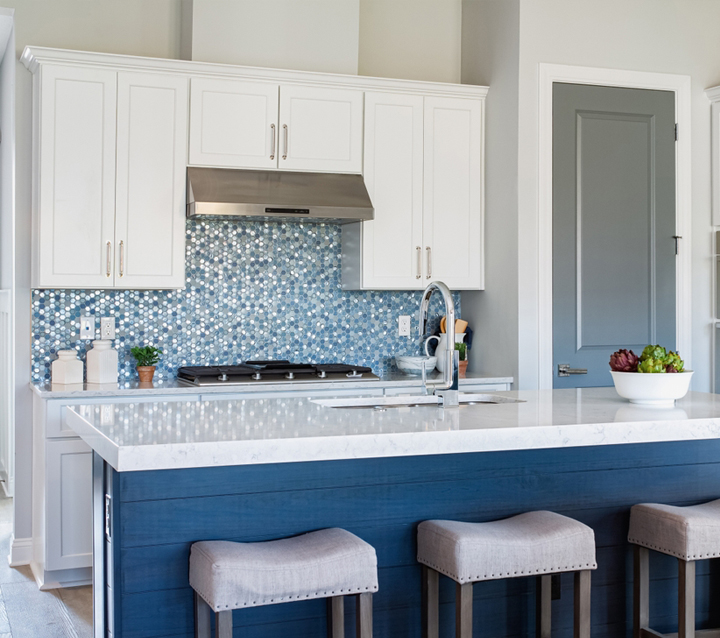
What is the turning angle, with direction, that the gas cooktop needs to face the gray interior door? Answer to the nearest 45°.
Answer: approximately 90° to its left

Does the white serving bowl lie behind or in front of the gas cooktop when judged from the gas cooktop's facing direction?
in front

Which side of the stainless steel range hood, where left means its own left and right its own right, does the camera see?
front

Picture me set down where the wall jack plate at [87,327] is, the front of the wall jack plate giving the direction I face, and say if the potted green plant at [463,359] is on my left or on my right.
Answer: on my left

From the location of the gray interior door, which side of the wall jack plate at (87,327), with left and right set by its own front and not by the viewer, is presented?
left

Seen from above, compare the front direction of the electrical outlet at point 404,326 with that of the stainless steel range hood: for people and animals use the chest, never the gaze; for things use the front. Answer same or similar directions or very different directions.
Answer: same or similar directions

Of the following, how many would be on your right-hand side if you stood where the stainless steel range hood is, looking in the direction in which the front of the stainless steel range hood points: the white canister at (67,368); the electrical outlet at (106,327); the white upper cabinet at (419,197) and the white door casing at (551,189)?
2

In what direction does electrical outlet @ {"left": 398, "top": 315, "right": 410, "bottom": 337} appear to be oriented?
toward the camera

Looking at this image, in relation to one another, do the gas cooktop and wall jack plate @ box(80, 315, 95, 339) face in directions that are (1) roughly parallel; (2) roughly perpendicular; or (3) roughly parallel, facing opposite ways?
roughly parallel

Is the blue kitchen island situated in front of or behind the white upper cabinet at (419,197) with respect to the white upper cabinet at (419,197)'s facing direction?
in front

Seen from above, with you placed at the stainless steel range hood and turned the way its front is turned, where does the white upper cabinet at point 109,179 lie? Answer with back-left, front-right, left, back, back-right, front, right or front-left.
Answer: right

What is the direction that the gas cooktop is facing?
toward the camera

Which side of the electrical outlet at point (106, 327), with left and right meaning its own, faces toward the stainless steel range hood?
left
